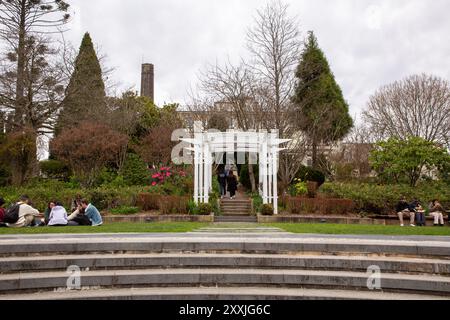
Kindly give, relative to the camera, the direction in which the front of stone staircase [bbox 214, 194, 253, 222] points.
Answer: facing the viewer

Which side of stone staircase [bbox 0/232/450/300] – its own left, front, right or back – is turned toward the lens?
front

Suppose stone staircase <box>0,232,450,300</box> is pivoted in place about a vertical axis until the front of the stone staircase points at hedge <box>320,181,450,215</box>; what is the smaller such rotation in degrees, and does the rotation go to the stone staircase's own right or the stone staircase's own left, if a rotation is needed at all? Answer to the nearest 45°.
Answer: approximately 135° to the stone staircase's own left

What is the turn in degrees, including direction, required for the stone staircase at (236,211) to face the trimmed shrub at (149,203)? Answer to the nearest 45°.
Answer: approximately 90° to its right

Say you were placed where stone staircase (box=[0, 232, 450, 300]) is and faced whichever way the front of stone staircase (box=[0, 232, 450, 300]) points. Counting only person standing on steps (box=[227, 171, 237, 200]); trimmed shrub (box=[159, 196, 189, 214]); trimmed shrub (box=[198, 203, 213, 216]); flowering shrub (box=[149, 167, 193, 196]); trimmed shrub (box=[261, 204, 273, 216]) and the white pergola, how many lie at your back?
6

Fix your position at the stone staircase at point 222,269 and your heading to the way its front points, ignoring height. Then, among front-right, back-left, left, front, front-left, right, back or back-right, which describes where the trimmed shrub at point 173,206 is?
back

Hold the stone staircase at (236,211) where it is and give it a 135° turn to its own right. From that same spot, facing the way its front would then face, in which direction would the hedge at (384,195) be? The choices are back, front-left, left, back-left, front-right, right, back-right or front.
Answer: back-right

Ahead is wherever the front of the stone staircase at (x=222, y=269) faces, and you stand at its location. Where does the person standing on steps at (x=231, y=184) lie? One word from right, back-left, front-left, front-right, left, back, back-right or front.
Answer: back

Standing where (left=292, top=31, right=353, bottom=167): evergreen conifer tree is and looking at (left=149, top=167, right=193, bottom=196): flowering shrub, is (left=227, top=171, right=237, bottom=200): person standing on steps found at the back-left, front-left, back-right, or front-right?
front-left

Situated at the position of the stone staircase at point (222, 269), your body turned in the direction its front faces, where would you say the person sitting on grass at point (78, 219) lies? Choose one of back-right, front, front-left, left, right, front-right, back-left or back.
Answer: back-right

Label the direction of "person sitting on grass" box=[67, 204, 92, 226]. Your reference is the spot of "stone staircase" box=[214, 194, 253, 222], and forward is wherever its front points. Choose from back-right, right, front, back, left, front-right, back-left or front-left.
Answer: front-right
